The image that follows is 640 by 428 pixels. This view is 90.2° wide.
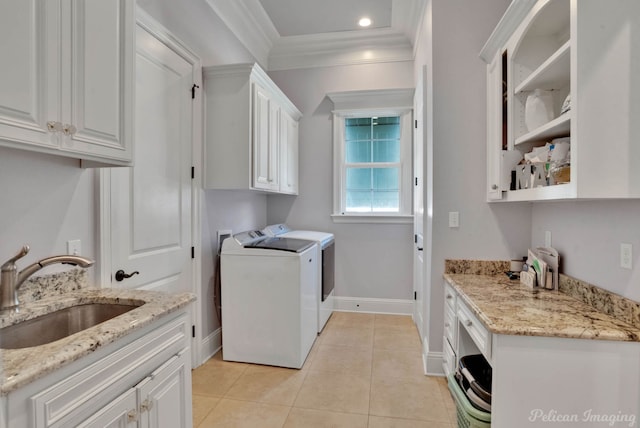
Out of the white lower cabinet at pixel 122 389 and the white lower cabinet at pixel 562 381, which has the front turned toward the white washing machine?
the white lower cabinet at pixel 562 381

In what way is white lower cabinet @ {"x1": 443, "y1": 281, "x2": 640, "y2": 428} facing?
to the viewer's left
